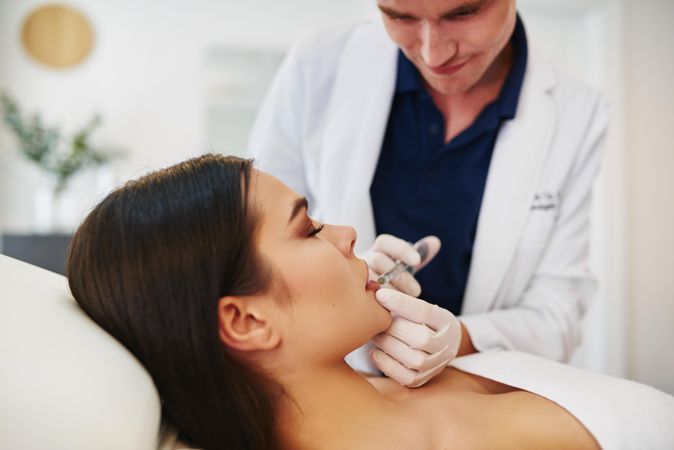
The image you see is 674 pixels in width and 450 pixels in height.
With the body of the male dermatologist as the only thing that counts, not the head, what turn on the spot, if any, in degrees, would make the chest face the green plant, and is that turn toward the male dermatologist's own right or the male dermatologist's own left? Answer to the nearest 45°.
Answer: approximately 135° to the male dermatologist's own right

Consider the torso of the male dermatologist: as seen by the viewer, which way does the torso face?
toward the camera

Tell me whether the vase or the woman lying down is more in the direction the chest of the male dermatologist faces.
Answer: the woman lying down

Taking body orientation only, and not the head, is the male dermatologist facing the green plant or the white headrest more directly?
the white headrest

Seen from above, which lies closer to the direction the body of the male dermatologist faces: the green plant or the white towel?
the white towel

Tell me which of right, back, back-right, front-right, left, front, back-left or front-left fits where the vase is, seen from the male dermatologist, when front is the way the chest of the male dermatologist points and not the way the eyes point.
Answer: back-right

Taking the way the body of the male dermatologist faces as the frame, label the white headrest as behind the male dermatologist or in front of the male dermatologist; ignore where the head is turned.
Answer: in front

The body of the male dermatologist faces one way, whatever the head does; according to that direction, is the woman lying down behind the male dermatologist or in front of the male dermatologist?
in front
